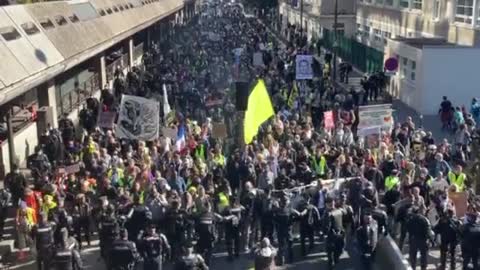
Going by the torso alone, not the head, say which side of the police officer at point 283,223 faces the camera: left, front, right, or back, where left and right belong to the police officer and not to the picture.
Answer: back

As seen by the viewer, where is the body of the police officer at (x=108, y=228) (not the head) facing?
away from the camera

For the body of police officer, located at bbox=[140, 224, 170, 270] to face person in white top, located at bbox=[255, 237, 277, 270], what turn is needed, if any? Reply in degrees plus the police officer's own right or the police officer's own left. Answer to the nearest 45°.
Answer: approximately 90° to the police officer's own right

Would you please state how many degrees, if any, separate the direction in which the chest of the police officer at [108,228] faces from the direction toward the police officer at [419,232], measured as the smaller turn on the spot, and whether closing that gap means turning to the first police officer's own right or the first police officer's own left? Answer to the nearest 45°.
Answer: approximately 90° to the first police officer's own right

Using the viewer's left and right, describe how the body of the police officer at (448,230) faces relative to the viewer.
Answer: facing away from the viewer

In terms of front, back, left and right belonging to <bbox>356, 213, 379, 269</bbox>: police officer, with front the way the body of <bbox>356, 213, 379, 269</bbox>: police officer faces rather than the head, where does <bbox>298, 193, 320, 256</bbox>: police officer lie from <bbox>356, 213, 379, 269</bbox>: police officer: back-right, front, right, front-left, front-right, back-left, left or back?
front-left

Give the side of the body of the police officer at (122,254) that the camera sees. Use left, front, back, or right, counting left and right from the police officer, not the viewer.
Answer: back

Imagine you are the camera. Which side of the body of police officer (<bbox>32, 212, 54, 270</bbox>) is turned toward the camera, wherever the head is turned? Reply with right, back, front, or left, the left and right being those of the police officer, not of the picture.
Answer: back

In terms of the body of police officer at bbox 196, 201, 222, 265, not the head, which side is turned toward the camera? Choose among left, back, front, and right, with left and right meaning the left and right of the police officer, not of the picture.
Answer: back

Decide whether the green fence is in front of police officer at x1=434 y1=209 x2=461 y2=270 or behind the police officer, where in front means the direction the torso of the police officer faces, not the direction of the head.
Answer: in front

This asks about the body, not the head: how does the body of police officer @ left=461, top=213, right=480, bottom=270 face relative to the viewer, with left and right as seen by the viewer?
facing away from the viewer
